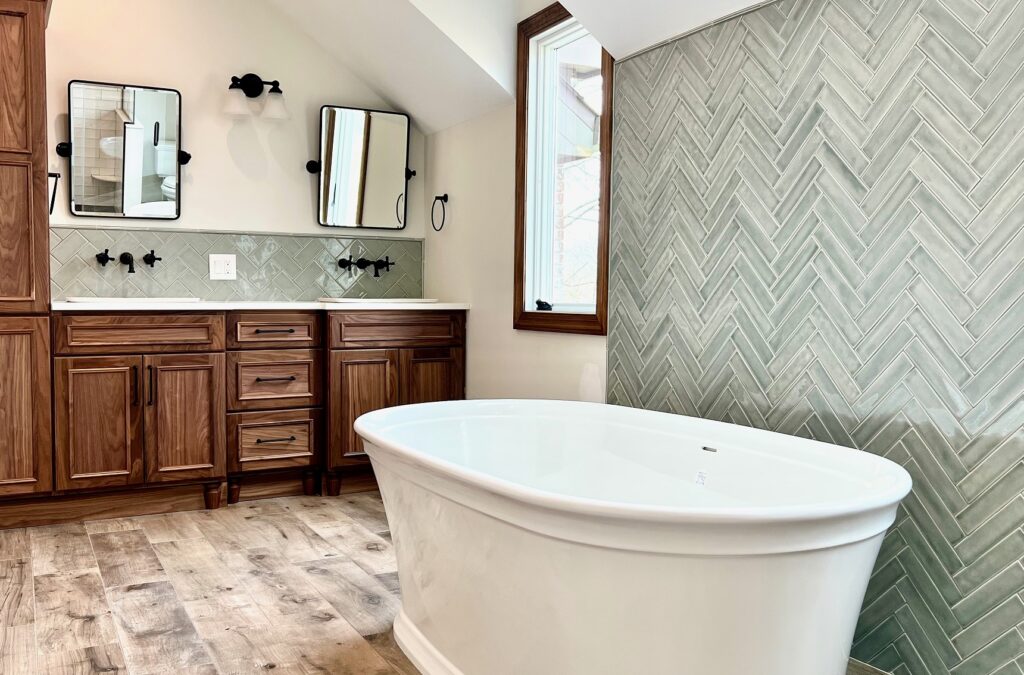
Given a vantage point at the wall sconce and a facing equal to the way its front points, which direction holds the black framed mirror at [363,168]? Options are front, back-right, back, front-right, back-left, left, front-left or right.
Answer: left

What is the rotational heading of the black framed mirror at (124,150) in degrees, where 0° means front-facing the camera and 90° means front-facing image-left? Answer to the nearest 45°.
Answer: approximately 0°

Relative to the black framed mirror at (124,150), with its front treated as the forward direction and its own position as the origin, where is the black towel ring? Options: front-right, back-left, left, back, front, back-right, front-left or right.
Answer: left

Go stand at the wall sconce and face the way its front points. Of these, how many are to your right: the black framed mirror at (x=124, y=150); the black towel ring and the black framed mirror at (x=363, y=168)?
1

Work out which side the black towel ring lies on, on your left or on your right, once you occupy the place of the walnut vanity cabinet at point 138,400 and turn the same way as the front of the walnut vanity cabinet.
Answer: on your left

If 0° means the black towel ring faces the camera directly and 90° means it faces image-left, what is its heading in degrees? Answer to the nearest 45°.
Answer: approximately 45°
